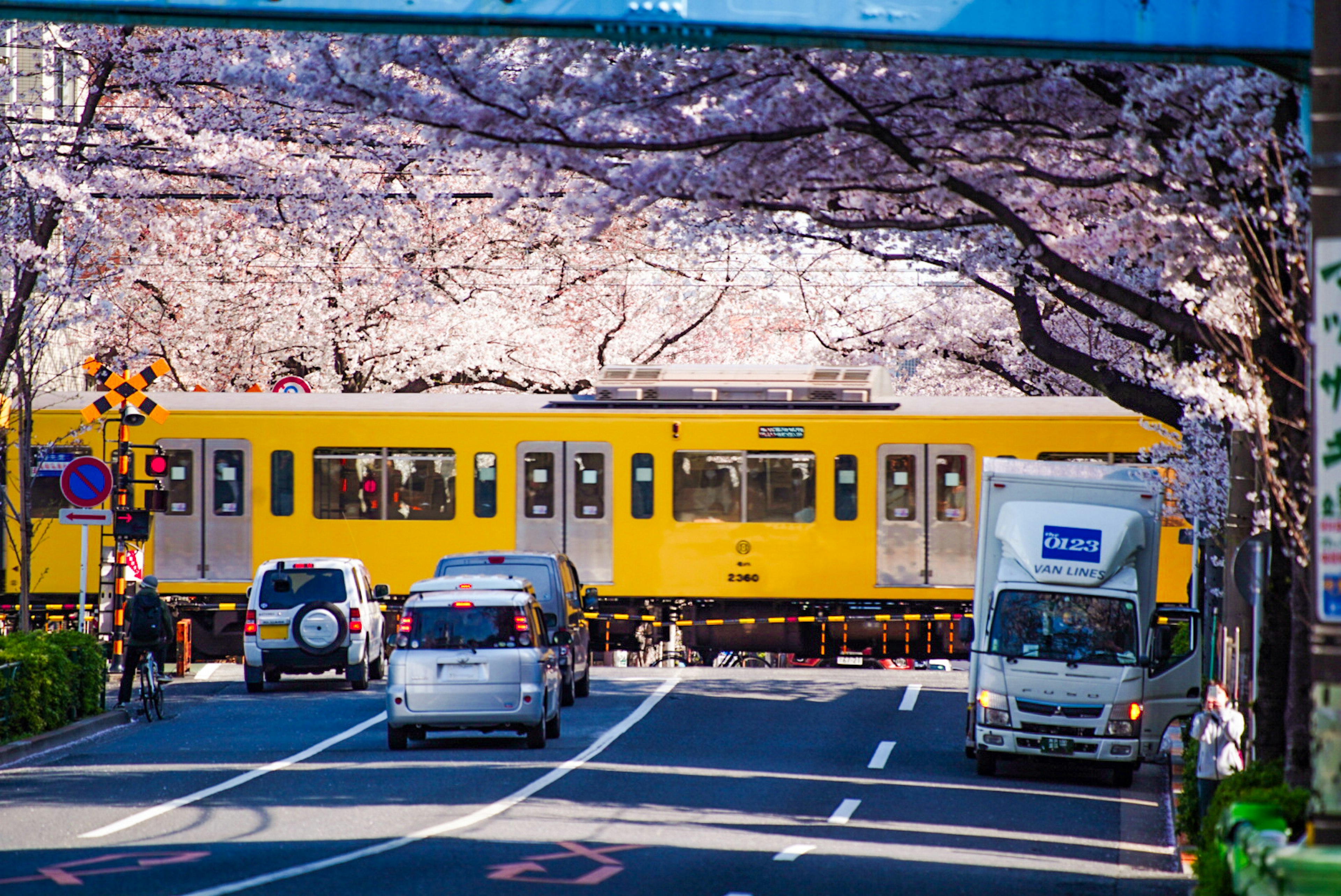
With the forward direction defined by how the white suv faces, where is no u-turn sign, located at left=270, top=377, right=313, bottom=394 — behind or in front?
in front

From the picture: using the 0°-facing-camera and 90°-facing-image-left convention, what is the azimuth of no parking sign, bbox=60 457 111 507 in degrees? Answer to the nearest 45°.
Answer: approximately 0°

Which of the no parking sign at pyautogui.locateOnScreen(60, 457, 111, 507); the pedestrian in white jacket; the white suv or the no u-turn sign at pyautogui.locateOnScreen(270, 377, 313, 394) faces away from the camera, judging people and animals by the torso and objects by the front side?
the white suv

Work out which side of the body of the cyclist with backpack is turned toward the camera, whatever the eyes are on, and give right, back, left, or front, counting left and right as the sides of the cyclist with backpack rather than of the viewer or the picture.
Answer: back

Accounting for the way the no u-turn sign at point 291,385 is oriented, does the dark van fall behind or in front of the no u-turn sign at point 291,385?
in front

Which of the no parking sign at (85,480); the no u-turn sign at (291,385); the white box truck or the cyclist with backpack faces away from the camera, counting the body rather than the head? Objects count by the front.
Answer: the cyclist with backpack

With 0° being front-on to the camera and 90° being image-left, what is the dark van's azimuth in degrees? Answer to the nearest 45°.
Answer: approximately 180°

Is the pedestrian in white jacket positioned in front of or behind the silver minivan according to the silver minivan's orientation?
behind

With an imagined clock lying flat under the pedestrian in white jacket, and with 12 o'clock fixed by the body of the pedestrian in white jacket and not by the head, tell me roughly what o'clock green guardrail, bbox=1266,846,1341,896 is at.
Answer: The green guardrail is roughly at 12 o'clock from the pedestrian in white jacket.

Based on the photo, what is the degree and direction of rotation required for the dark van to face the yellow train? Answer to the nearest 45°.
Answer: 0° — it already faces it

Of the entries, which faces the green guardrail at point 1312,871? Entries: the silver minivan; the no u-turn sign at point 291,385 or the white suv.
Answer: the no u-turn sign

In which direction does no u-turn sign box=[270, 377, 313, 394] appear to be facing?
toward the camera

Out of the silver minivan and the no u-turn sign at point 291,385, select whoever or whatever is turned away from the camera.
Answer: the silver minivan

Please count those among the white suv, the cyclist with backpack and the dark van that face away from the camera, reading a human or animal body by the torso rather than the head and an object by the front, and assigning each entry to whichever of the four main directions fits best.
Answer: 3

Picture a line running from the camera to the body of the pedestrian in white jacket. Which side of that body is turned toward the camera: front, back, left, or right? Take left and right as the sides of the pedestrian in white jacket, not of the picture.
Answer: front
